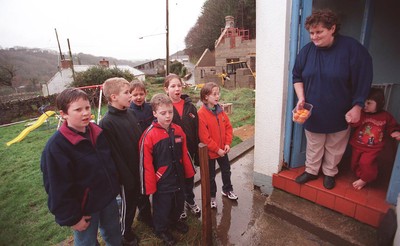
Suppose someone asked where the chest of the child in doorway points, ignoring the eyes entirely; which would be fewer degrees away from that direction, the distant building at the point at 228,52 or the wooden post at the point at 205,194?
the wooden post

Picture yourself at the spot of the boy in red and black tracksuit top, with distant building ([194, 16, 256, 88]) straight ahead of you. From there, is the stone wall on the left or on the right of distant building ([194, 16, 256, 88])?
left

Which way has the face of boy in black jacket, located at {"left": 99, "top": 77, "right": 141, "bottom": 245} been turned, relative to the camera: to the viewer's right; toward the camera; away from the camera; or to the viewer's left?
to the viewer's right

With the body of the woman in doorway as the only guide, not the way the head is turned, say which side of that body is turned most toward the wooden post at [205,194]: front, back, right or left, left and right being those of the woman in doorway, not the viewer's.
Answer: front

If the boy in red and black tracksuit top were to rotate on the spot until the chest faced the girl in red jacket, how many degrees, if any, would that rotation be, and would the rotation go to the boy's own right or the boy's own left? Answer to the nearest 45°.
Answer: approximately 90° to the boy's own left

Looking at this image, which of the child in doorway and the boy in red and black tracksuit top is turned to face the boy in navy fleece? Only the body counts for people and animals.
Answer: the child in doorway

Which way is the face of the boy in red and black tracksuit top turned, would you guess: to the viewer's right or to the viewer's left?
to the viewer's right

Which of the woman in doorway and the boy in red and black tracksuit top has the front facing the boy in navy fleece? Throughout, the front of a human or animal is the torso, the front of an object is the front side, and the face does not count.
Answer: the woman in doorway

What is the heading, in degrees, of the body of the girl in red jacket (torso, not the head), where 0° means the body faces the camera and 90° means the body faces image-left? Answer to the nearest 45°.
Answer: approximately 315°

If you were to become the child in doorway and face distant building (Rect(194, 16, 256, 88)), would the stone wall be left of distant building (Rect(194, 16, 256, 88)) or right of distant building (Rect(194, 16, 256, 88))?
left

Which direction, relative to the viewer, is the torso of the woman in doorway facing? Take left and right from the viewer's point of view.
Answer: facing the viewer and to the left of the viewer

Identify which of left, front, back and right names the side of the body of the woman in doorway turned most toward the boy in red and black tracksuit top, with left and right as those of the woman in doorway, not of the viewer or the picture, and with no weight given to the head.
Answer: front

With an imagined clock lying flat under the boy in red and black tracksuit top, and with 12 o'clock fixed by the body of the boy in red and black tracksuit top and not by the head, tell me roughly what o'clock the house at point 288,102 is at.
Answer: The house is roughly at 10 o'clock from the boy in red and black tracksuit top.

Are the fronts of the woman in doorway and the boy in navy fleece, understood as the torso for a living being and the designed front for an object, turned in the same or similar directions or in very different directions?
very different directions

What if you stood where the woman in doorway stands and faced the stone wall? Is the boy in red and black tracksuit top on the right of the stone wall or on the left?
left
